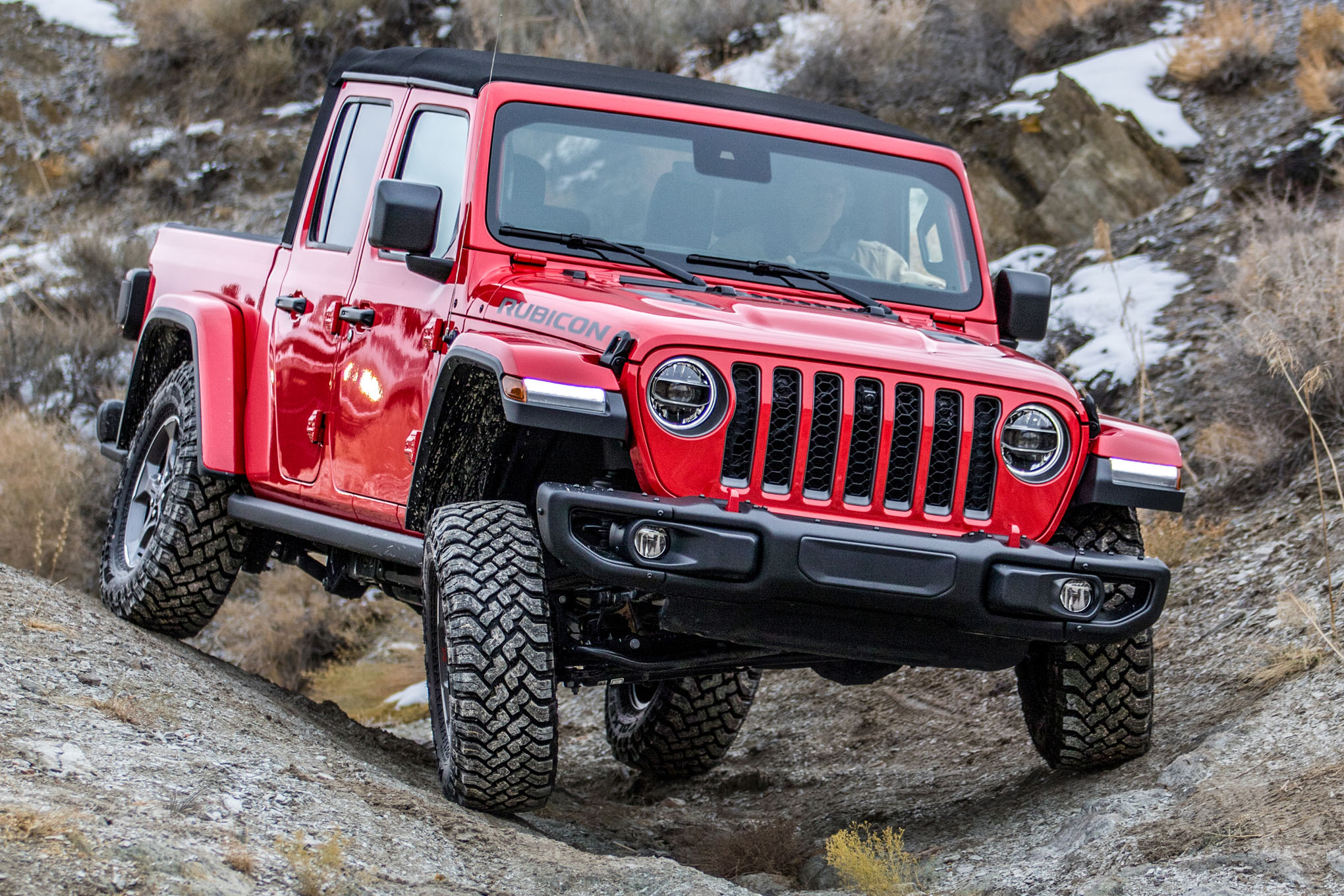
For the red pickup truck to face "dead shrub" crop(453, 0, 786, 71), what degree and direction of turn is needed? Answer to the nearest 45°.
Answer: approximately 135° to its left

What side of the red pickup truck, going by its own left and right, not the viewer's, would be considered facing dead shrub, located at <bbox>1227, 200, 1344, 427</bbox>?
left

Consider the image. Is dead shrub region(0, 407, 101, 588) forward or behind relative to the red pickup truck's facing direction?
behind

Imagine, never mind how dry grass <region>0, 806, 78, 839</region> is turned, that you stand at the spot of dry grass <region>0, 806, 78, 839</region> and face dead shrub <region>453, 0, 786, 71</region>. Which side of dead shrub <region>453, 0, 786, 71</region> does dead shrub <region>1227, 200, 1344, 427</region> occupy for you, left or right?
right

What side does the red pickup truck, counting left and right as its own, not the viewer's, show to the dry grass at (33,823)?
right

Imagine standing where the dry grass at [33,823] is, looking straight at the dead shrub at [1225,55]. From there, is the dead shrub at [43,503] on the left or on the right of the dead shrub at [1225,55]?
left

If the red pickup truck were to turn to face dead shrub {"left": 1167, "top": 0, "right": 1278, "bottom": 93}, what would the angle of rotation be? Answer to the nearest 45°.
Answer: approximately 90° to its left

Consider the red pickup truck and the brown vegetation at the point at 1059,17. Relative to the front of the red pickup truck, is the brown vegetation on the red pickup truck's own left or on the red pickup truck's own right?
on the red pickup truck's own left

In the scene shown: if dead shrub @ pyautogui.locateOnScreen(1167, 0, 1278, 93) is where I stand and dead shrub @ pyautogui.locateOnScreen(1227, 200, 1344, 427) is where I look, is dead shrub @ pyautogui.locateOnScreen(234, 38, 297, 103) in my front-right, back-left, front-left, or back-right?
back-right

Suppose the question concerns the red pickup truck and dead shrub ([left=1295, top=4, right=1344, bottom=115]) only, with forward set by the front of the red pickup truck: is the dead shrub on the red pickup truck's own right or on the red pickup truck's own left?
on the red pickup truck's own left

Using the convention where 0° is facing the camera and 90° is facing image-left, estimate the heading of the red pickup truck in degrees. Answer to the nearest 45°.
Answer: approximately 315°

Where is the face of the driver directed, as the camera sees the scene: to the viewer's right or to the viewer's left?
to the viewer's right

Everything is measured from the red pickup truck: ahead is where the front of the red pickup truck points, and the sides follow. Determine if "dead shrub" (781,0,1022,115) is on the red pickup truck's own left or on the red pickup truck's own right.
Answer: on the red pickup truck's own left

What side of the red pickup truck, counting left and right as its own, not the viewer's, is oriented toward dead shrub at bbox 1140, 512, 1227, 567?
left
